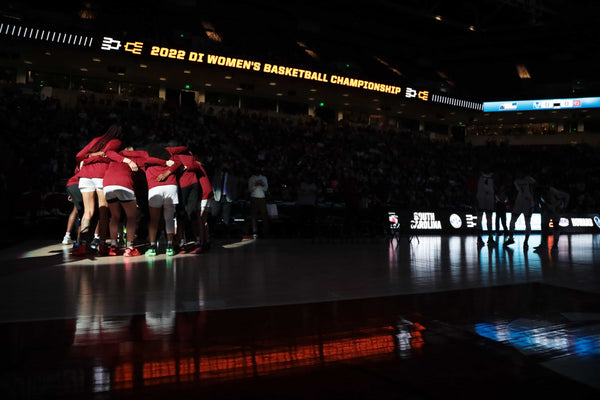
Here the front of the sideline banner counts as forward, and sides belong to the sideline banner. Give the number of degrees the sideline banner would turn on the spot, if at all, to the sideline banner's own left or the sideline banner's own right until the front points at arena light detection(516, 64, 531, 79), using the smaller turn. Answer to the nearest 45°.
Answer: approximately 180°

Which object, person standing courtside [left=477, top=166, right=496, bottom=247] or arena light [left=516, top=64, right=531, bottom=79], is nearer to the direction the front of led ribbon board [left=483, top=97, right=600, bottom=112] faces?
the person standing courtside

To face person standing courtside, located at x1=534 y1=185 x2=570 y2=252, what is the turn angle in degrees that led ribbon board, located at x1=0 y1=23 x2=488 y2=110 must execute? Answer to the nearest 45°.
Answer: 0° — it already faces them

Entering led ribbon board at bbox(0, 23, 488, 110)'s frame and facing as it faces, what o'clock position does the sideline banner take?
The sideline banner is roughly at 12 o'clock from the led ribbon board.

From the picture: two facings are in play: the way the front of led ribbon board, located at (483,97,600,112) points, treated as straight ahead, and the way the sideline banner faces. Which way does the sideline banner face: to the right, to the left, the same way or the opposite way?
the same way

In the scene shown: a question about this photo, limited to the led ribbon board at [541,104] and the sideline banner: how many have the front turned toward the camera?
2

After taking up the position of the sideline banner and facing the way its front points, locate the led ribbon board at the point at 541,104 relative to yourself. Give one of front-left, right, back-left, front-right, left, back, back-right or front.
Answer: back

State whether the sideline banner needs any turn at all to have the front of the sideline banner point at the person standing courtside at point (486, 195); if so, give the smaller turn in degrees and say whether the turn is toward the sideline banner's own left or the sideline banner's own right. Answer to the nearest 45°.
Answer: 0° — it already faces them

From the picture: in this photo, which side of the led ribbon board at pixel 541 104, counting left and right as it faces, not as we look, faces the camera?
front

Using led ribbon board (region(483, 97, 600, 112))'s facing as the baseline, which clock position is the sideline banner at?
The sideline banner is roughly at 12 o'clock from the led ribbon board.

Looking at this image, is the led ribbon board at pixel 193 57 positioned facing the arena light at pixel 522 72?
no

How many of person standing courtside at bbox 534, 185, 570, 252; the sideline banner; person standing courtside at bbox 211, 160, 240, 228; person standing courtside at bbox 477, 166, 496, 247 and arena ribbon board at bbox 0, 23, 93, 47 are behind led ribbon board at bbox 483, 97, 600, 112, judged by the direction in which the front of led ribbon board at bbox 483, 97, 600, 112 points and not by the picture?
0

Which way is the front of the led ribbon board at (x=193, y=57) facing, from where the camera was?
facing the viewer and to the right of the viewer

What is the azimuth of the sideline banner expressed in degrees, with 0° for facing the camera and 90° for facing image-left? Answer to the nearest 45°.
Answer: approximately 0°
